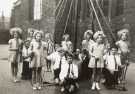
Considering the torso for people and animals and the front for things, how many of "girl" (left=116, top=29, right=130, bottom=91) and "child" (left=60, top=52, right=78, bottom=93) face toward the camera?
2

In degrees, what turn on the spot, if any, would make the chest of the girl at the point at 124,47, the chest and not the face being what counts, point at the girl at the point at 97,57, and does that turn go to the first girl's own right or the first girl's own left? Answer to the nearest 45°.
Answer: approximately 90° to the first girl's own right

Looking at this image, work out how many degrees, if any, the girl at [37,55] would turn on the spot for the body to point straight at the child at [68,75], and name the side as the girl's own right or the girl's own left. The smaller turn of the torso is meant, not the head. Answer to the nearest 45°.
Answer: approximately 45° to the girl's own left

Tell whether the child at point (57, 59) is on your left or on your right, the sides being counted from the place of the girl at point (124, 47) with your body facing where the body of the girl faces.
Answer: on your right

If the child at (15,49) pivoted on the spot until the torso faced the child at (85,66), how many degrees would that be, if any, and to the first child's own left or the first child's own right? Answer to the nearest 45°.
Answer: approximately 90° to the first child's own left

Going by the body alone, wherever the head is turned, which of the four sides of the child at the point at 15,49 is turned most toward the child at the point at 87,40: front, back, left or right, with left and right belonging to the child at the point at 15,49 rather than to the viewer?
left

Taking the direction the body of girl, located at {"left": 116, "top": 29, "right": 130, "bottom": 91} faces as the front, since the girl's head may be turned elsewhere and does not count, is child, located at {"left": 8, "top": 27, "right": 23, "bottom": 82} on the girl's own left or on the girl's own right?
on the girl's own right

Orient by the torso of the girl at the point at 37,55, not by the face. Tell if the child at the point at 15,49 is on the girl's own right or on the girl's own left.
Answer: on the girl's own right

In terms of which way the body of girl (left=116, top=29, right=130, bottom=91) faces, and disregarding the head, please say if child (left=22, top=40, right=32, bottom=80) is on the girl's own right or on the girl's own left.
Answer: on the girl's own right

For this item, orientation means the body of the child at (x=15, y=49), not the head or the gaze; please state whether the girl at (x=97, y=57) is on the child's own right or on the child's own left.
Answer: on the child's own left
